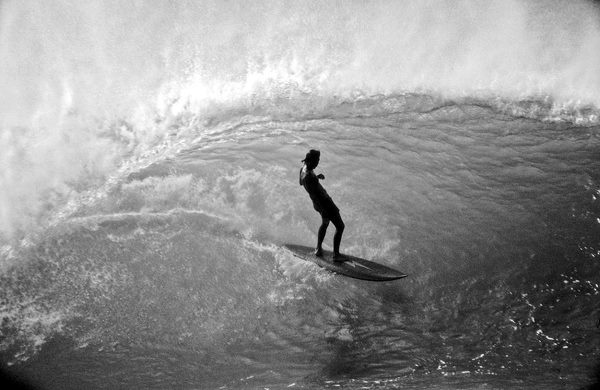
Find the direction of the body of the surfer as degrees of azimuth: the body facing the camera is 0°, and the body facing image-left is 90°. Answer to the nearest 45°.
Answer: approximately 270°
